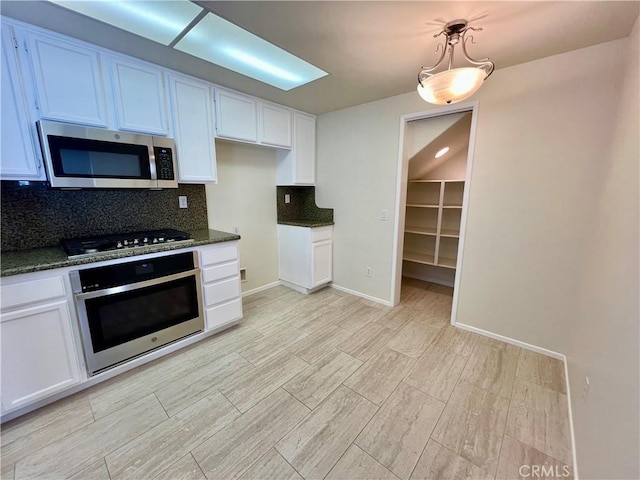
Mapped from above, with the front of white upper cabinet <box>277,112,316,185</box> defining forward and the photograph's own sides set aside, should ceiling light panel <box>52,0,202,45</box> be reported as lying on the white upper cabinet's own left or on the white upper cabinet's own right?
on the white upper cabinet's own right

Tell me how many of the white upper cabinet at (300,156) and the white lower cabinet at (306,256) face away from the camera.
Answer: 0

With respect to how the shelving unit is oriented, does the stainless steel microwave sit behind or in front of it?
in front

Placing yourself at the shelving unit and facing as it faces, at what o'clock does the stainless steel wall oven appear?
The stainless steel wall oven is roughly at 1 o'clock from the shelving unit.

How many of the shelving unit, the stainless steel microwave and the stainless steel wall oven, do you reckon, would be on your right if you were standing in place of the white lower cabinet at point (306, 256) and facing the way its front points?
2

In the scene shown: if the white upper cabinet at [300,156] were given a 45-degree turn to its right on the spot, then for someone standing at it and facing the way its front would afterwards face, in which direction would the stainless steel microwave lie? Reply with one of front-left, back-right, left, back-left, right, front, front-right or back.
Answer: front-right

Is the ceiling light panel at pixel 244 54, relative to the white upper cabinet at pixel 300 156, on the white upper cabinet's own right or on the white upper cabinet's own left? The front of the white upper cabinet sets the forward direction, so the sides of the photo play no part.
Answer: on the white upper cabinet's own right

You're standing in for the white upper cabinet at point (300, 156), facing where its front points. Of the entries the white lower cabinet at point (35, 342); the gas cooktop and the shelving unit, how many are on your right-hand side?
2

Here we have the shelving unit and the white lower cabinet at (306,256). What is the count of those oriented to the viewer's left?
0

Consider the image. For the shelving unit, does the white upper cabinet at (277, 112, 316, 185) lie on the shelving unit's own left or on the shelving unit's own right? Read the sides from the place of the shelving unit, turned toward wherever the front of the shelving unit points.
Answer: on the shelving unit's own right

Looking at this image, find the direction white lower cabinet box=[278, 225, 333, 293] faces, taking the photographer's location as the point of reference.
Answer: facing the viewer and to the right of the viewer

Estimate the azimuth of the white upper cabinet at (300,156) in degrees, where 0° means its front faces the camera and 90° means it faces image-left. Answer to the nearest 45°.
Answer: approximately 315°

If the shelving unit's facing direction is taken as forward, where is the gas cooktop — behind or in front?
in front

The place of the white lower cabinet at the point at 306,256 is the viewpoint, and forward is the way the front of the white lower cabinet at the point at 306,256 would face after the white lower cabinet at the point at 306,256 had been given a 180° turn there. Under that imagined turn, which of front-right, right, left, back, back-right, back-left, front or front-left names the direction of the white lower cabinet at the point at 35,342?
left
